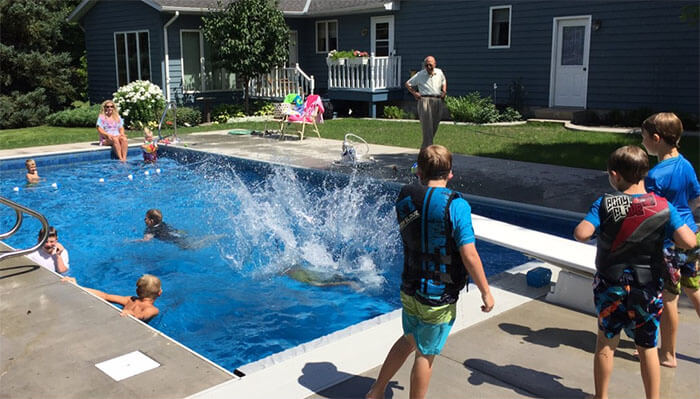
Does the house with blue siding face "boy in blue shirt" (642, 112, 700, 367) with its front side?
yes

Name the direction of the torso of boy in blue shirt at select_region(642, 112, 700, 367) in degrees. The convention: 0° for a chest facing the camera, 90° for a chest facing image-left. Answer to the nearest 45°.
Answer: approximately 135°

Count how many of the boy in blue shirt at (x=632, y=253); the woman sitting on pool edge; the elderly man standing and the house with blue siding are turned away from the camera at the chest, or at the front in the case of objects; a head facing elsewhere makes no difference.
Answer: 1

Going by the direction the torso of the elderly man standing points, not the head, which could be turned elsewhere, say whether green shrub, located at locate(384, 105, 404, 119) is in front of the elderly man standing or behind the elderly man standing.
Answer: behind

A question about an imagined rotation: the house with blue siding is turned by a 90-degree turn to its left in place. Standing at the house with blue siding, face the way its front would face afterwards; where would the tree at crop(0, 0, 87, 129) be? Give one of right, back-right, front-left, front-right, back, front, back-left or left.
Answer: back

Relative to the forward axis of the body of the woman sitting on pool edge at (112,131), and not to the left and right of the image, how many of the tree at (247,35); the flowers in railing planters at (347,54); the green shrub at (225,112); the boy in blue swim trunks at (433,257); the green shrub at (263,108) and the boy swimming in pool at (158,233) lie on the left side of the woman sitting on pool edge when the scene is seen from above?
4

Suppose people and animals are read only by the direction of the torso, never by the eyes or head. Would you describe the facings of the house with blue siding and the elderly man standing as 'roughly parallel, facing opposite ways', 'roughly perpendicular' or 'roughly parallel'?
roughly parallel

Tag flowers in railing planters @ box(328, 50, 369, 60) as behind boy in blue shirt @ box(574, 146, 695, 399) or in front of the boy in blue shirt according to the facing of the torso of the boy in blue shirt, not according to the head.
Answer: in front

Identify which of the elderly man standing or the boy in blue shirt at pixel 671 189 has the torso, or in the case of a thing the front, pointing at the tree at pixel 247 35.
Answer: the boy in blue shirt

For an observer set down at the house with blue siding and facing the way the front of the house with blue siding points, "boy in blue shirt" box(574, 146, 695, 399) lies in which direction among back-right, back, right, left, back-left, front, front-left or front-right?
front

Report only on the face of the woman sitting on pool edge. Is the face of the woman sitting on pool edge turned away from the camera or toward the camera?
toward the camera

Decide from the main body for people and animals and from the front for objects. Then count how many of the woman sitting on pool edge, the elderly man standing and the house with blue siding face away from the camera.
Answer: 0

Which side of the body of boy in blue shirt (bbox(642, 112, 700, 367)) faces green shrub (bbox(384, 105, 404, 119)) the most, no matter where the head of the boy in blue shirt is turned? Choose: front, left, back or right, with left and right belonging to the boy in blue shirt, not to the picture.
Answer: front

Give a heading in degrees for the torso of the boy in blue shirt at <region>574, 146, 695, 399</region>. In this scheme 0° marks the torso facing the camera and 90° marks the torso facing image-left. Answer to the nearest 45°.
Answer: approximately 180°

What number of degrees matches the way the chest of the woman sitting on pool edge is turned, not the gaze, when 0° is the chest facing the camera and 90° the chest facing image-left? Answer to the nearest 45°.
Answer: approximately 315°

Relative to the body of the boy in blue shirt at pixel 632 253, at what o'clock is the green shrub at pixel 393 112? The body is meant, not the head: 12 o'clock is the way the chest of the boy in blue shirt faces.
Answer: The green shrub is roughly at 11 o'clock from the boy in blue shirt.

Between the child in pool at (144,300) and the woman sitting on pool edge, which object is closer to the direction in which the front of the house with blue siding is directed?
the child in pool

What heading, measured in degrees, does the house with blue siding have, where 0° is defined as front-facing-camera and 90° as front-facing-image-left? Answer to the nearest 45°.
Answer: approximately 0°

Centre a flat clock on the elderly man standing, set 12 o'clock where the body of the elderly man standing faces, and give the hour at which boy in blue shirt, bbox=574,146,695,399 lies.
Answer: The boy in blue shirt is roughly at 12 o'clock from the elderly man standing.

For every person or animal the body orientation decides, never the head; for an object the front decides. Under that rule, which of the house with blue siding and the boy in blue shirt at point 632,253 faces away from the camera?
the boy in blue shirt
